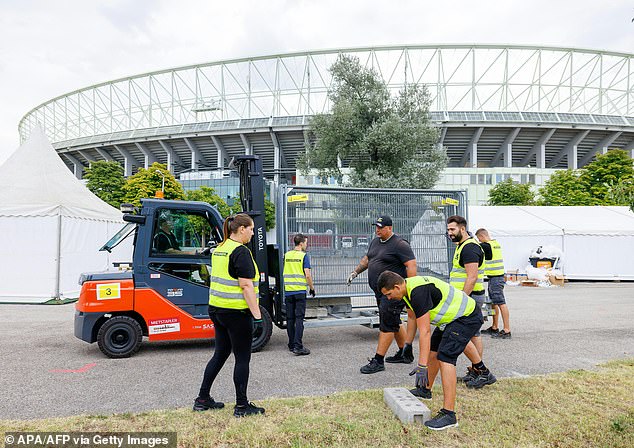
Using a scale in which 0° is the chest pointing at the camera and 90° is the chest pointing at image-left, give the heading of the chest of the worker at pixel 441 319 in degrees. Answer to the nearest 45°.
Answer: approximately 90°

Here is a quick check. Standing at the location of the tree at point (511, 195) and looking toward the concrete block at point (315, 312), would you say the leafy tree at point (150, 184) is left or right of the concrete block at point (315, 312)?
right

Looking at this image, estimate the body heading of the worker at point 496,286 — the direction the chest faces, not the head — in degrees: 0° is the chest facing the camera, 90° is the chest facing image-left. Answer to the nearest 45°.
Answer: approximately 135°

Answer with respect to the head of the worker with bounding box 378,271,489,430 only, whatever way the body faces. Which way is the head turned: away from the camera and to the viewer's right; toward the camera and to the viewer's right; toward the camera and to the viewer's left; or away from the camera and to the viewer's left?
toward the camera and to the viewer's left

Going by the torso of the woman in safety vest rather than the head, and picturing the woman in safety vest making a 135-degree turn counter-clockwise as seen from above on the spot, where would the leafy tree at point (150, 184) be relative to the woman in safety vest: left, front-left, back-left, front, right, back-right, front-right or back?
right

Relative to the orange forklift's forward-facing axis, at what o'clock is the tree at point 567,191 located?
The tree is roughly at 11 o'clock from the orange forklift.

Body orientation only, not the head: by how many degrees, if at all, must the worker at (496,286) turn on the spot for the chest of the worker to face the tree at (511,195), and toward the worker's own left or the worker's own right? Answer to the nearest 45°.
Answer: approximately 45° to the worker's own right

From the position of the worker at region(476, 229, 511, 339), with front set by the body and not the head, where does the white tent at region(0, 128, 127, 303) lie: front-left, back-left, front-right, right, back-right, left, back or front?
front-left

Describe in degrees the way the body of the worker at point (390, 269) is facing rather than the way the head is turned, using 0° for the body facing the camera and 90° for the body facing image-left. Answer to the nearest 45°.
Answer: approximately 45°

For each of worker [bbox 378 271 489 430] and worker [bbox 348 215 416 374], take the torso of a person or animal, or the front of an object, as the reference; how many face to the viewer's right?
0

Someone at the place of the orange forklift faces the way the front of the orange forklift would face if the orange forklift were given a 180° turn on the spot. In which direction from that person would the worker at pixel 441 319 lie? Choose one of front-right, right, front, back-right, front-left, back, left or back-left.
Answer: back-left

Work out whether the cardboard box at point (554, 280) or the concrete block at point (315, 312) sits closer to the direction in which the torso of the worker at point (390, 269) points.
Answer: the concrete block

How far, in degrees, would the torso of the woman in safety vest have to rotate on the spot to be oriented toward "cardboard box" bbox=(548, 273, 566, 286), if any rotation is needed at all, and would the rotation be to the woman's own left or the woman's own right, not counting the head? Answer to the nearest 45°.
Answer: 0° — they already face it

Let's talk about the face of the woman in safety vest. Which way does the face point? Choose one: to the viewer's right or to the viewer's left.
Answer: to the viewer's right

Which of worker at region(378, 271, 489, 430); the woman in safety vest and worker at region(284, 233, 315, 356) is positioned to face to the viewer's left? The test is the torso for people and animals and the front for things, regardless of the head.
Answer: worker at region(378, 271, 489, 430)

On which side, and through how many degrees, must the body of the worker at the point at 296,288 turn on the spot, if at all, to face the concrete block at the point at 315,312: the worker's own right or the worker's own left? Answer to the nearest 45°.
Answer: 0° — they already face it
